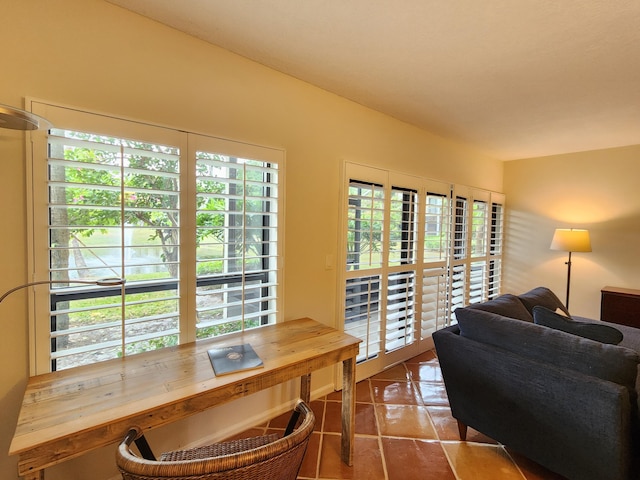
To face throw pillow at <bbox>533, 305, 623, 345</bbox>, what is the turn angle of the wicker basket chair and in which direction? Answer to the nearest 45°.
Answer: approximately 135° to its right

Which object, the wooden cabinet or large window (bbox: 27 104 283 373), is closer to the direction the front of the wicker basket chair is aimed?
the large window

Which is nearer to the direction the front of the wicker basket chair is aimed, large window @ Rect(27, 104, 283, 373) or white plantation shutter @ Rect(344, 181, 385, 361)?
the large window

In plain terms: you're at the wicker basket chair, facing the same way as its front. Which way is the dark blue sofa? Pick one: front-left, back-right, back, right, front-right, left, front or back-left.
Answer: back-right

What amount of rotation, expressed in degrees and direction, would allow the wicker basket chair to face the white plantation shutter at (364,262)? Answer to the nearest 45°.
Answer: approximately 90° to its right

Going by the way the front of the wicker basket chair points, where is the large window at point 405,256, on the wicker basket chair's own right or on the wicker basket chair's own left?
on the wicker basket chair's own right

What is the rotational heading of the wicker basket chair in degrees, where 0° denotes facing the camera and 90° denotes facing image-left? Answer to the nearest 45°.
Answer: approximately 135°

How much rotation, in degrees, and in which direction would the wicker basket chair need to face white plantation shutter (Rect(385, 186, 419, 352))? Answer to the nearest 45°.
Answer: approximately 90° to its right

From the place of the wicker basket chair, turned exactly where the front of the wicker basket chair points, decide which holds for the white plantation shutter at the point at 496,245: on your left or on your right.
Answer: on your right
